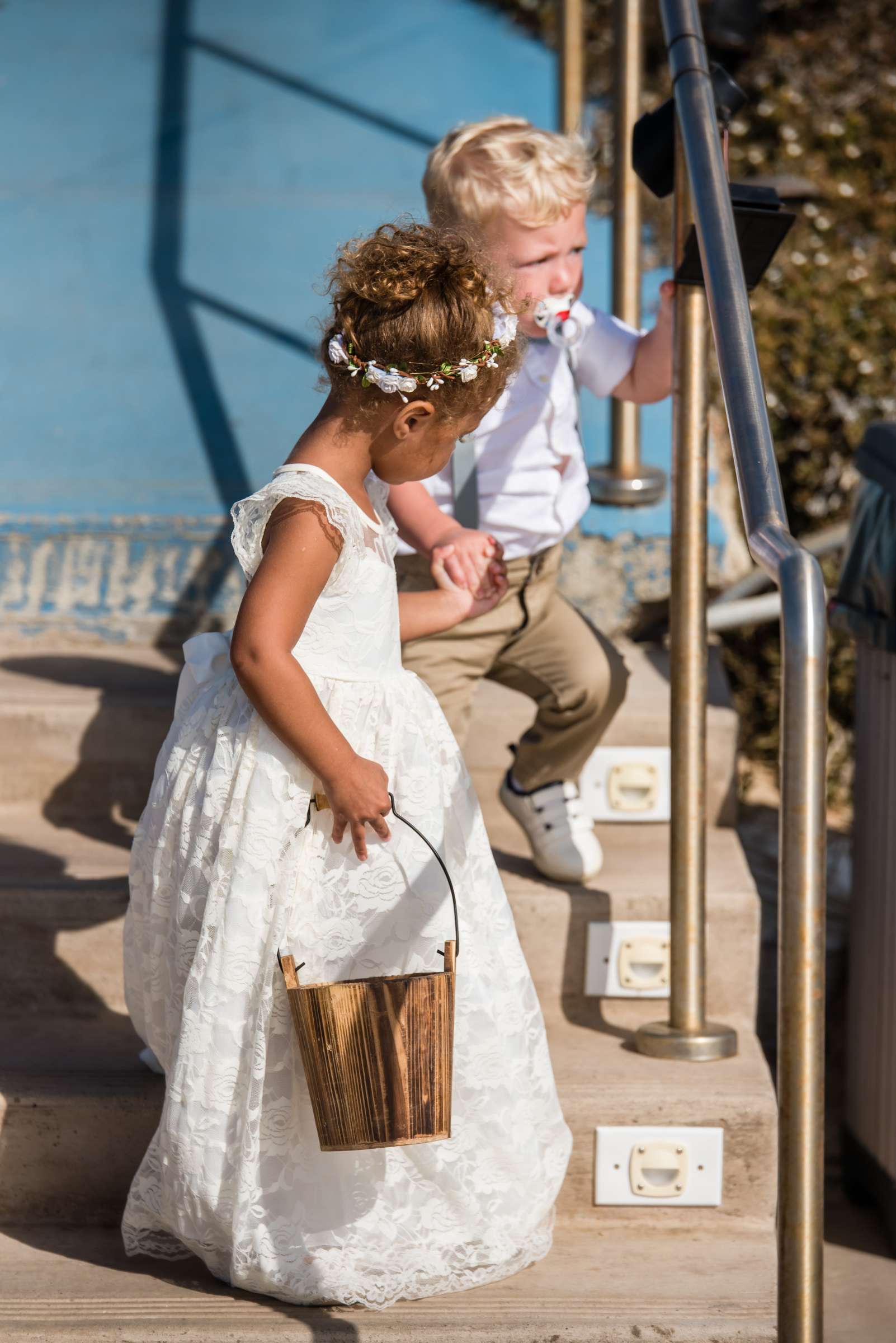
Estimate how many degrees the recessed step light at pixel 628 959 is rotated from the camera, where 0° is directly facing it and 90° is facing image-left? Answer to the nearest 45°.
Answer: approximately 0°

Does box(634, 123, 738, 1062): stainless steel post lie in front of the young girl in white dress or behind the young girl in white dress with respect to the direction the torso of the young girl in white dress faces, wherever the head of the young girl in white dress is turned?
in front

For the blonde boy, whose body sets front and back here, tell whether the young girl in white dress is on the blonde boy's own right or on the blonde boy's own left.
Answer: on the blonde boy's own right

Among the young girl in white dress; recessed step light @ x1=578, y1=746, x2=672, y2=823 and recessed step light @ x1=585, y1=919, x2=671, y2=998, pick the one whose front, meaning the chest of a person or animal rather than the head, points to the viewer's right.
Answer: the young girl in white dress

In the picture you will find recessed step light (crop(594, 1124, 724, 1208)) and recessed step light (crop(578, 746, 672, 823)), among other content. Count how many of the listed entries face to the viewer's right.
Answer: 0

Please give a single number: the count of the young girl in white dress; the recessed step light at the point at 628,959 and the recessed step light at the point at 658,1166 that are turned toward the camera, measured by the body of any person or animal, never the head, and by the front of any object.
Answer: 2

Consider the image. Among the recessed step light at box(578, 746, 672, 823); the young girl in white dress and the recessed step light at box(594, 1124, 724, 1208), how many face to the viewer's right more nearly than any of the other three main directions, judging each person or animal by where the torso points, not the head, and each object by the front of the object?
1

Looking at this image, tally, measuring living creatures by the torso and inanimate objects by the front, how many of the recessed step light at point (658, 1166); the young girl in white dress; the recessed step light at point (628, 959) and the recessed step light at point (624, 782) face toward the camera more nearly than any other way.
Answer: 3

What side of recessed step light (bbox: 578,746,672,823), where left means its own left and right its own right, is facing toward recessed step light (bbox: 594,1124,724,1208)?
front

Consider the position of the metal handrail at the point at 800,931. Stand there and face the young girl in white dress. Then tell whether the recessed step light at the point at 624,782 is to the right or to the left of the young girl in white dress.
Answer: right
